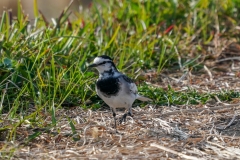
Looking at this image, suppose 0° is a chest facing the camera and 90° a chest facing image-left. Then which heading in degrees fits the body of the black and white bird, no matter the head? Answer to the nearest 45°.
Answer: approximately 45°
